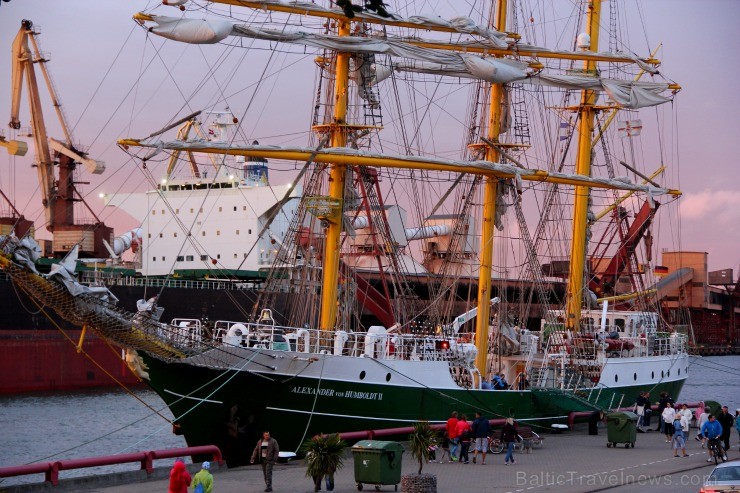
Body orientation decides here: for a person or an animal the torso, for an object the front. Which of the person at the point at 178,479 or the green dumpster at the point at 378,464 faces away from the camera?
the person

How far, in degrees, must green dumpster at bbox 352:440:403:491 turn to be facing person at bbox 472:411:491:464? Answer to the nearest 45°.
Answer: approximately 180°

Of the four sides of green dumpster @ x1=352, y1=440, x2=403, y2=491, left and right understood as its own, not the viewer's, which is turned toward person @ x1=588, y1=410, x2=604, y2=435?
back

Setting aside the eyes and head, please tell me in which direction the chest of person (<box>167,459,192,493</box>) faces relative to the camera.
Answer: away from the camera

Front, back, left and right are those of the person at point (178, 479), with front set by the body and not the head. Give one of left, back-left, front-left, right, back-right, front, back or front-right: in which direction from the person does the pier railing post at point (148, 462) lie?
front

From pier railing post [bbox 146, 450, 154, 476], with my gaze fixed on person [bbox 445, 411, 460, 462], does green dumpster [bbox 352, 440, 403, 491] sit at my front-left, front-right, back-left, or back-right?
front-right

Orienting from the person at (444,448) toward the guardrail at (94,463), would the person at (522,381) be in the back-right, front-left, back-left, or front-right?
back-right

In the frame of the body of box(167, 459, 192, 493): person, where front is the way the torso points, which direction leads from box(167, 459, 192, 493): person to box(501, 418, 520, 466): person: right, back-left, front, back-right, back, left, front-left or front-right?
front-right

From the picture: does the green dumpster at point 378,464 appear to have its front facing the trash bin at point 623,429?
no

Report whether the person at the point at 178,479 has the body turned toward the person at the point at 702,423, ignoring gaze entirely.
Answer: no

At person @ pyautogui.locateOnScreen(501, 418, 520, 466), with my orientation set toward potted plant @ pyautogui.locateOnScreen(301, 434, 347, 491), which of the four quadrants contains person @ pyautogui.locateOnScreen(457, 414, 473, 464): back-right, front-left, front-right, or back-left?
front-right

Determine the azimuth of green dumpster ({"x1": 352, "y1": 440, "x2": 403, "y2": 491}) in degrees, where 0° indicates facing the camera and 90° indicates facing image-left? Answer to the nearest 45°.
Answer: approximately 45°

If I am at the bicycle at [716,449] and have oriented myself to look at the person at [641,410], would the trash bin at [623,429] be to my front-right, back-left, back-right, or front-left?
front-left

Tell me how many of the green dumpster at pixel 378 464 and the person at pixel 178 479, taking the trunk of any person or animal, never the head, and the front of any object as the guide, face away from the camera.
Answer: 1

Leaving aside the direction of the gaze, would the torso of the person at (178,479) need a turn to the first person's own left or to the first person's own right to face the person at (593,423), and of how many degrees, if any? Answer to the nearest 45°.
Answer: approximately 45° to the first person's own right
